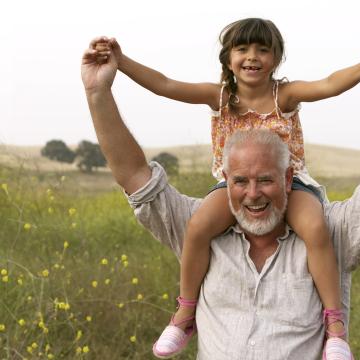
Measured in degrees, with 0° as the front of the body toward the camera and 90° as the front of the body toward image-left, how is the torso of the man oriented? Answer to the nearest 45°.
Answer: approximately 0°

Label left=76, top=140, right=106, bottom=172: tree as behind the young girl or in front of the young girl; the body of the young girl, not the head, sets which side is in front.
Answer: behind

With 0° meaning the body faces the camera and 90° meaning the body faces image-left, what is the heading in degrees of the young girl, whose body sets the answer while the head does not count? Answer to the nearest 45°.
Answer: approximately 0°

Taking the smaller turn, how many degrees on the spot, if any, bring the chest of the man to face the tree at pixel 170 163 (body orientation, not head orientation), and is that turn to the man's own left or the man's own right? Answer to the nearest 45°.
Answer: approximately 180°
